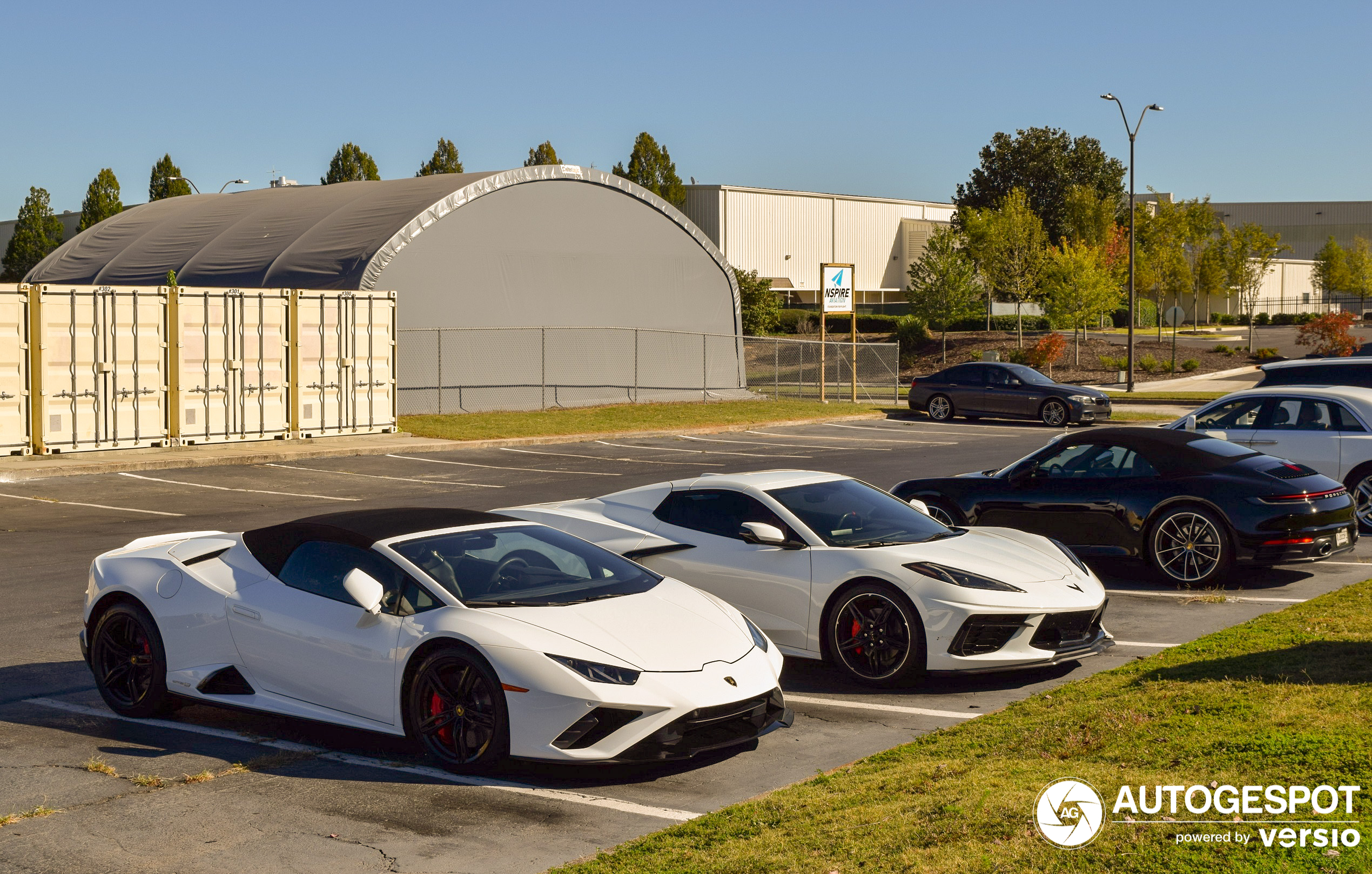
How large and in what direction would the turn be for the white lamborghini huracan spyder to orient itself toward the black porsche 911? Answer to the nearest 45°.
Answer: approximately 90° to its left

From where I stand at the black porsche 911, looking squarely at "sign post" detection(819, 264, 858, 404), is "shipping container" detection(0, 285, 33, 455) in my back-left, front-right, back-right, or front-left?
front-left

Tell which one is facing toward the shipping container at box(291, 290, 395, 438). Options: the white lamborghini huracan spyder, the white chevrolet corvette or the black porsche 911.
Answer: the black porsche 911

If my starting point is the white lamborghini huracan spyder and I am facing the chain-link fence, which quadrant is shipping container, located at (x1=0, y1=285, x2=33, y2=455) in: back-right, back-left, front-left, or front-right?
front-left

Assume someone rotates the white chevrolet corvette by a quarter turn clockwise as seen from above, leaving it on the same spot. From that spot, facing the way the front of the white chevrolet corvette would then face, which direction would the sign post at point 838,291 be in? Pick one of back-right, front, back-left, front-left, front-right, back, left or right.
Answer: back-right

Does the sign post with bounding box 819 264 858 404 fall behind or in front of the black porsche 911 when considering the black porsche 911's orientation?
in front

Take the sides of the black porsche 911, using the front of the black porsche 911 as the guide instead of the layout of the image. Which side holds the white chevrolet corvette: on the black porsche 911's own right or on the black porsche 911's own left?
on the black porsche 911's own left

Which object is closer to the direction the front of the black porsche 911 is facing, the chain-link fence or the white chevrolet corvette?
the chain-link fence

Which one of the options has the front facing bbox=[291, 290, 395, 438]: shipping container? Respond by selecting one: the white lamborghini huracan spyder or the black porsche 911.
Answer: the black porsche 911

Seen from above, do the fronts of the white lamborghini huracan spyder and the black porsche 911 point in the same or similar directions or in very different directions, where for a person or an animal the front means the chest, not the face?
very different directions

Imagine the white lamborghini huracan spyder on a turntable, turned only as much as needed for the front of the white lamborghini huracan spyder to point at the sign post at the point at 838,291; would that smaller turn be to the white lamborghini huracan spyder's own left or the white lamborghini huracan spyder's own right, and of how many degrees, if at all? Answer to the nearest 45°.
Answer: approximately 135° to the white lamborghini huracan spyder's own left

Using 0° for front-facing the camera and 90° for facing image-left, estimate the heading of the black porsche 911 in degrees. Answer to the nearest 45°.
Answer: approximately 135°

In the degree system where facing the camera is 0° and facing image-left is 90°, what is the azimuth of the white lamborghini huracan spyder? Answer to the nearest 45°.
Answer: approximately 315°

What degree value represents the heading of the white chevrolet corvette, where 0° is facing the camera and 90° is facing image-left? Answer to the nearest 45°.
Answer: approximately 315°

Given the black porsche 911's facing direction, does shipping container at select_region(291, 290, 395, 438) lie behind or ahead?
ahead

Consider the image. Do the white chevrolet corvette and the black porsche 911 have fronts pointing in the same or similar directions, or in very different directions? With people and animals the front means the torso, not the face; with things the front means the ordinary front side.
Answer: very different directions

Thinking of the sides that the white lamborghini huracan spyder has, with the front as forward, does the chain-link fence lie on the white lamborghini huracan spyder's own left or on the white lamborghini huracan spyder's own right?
on the white lamborghini huracan spyder's own left

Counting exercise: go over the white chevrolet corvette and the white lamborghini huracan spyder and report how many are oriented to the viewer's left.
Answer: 0
